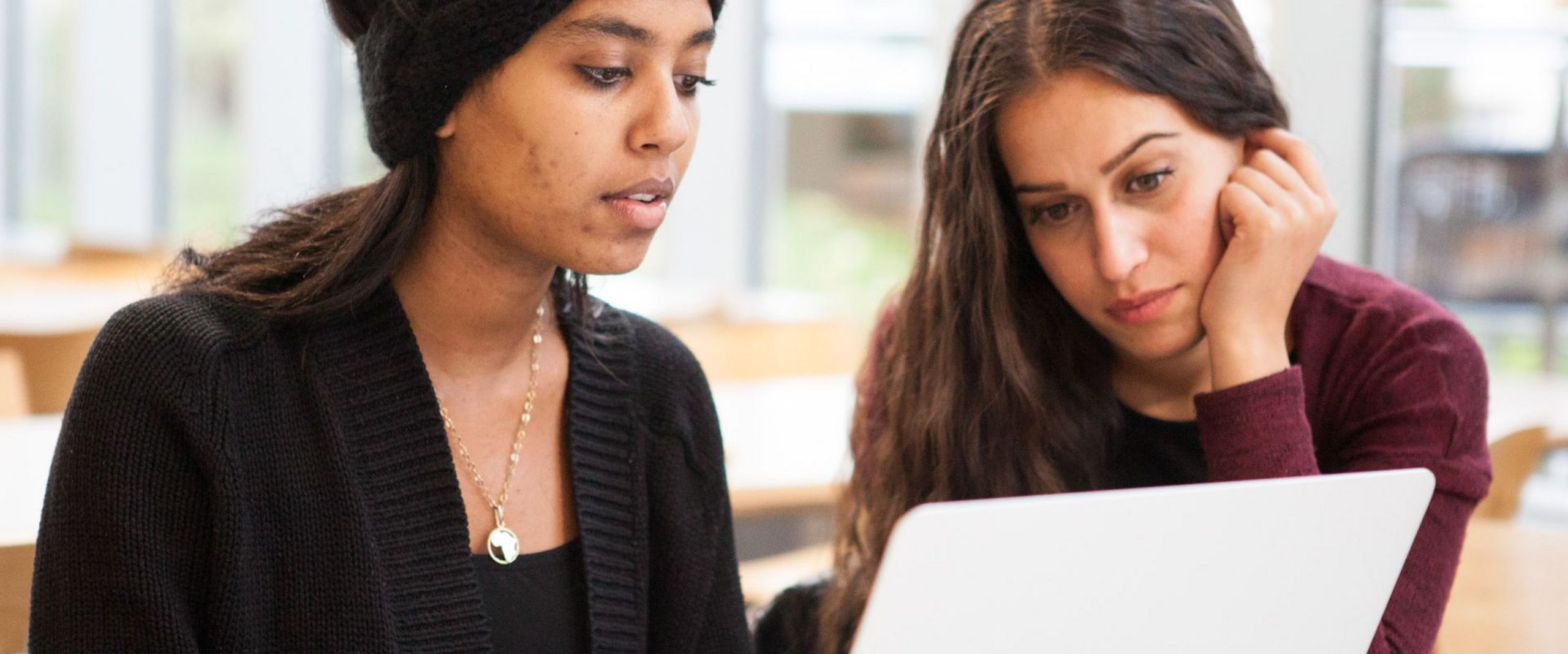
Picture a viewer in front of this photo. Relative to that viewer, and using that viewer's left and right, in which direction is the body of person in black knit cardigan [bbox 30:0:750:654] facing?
facing the viewer and to the right of the viewer

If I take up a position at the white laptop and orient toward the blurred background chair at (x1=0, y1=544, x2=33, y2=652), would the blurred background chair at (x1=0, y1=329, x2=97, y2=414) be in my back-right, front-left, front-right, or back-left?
front-right

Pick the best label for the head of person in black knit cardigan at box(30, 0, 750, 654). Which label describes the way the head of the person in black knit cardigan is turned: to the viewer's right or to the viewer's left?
to the viewer's right

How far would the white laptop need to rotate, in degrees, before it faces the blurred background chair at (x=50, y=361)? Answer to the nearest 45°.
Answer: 0° — it already faces it

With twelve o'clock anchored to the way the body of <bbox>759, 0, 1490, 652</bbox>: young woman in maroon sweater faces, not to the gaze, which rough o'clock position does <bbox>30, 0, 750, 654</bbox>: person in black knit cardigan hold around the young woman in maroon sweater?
The person in black knit cardigan is roughly at 2 o'clock from the young woman in maroon sweater.

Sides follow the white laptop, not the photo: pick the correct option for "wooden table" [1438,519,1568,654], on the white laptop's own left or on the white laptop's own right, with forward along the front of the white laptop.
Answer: on the white laptop's own right

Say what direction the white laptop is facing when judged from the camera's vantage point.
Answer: facing away from the viewer and to the left of the viewer

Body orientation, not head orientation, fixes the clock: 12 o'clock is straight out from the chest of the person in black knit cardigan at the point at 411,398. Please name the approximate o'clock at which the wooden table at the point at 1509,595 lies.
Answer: The wooden table is roughly at 10 o'clock from the person in black knit cardigan.

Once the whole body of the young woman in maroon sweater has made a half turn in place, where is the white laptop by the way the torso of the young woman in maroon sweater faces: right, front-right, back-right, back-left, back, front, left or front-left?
back

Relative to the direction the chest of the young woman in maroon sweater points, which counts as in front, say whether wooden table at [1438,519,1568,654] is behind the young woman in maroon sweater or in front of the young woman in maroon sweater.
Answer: behind

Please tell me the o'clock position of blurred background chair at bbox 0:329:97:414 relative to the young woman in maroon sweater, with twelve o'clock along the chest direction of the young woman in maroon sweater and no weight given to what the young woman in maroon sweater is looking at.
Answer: The blurred background chair is roughly at 4 o'clock from the young woman in maroon sweater.

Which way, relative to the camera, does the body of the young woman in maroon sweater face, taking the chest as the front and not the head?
toward the camera

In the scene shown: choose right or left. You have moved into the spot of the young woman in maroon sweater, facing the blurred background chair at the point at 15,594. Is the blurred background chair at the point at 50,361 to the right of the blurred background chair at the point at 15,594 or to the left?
right
